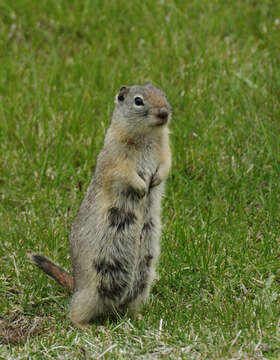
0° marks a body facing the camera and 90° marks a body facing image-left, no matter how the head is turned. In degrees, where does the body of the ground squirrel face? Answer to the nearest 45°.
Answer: approximately 315°
